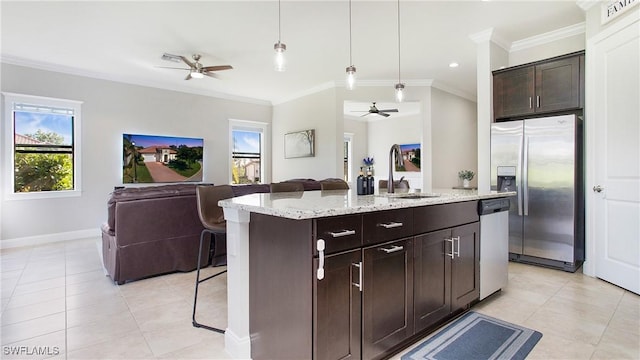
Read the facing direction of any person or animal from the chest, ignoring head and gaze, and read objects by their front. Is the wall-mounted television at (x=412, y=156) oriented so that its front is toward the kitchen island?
yes

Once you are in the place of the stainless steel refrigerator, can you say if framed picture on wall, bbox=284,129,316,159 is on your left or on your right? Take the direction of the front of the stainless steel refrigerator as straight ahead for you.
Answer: on your right

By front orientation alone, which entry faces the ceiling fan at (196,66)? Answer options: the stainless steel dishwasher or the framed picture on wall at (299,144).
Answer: the framed picture on wall

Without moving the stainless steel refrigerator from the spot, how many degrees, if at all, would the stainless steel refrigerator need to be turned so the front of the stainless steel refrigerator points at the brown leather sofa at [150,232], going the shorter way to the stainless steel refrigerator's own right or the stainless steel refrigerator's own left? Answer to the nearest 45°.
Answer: approximately 45° to the stainless steel refrigerator's own right

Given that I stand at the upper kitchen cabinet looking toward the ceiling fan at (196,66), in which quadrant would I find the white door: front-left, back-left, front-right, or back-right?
back-left

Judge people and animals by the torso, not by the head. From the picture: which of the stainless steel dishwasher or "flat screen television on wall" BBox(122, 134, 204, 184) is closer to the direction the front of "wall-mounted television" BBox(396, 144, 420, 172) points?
the stainless steel dishwasher

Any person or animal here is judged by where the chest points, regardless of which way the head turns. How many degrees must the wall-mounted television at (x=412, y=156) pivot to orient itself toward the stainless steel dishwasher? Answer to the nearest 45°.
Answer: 0° — it already faces it

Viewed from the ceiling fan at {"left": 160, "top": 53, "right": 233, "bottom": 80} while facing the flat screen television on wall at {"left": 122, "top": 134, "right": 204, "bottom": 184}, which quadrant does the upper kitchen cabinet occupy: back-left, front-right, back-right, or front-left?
back-right

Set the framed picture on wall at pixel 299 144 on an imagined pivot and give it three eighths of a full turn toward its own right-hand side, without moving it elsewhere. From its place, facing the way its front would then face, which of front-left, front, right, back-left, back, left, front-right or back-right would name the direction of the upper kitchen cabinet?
back-right

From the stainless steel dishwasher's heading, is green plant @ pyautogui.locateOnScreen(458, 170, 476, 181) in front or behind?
behind
